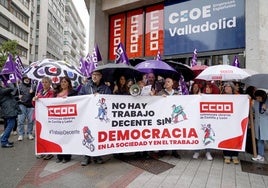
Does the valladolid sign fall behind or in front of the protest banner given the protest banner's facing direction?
behind

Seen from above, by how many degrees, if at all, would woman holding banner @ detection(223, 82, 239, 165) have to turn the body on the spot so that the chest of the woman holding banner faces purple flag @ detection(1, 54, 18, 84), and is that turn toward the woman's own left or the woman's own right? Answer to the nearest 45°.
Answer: approximately 90° to the woman's own right

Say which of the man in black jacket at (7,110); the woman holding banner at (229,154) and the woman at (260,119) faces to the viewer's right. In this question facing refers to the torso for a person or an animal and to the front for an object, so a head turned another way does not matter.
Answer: the man in black jacket

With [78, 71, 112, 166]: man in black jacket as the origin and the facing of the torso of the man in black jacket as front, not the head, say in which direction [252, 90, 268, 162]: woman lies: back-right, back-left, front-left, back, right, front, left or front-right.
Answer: left
